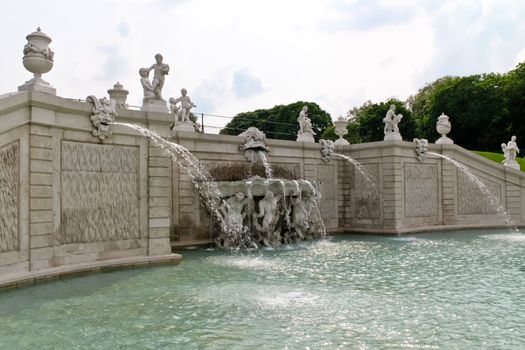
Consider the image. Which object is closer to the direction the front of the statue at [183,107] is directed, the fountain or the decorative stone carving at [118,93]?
the fountain

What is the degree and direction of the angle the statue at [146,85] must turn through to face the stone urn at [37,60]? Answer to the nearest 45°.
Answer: approximately 90° to its right

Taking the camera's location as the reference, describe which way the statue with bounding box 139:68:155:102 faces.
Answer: facing the viewer and to the right of the viewer

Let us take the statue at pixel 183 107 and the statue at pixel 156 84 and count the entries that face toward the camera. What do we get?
2

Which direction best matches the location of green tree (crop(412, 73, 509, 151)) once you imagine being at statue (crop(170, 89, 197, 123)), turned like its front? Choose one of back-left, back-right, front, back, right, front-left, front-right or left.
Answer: back-left

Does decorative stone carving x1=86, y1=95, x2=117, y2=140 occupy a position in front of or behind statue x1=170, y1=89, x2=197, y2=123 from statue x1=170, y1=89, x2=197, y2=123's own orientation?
in front

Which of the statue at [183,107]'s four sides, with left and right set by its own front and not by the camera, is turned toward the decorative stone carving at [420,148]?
left

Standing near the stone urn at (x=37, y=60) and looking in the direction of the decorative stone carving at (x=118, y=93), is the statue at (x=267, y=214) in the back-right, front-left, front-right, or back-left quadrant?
front-right

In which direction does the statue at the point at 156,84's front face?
toward the camera
